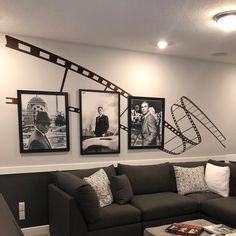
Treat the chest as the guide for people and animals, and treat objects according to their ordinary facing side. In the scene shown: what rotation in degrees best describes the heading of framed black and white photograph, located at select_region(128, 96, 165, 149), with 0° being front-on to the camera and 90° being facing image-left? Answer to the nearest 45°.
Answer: approximately 0°

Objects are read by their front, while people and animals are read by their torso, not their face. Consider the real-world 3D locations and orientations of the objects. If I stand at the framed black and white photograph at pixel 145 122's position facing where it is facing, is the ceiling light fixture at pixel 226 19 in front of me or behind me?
in front

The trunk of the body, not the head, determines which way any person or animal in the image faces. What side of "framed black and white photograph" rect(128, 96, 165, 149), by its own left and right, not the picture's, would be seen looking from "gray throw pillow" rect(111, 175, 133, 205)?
front

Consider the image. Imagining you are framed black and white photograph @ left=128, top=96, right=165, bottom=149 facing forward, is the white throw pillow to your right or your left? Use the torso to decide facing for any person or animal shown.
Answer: on your left

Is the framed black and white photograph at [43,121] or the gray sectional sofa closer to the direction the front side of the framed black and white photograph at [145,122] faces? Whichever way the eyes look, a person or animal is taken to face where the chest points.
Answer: the gray sectional sofa
